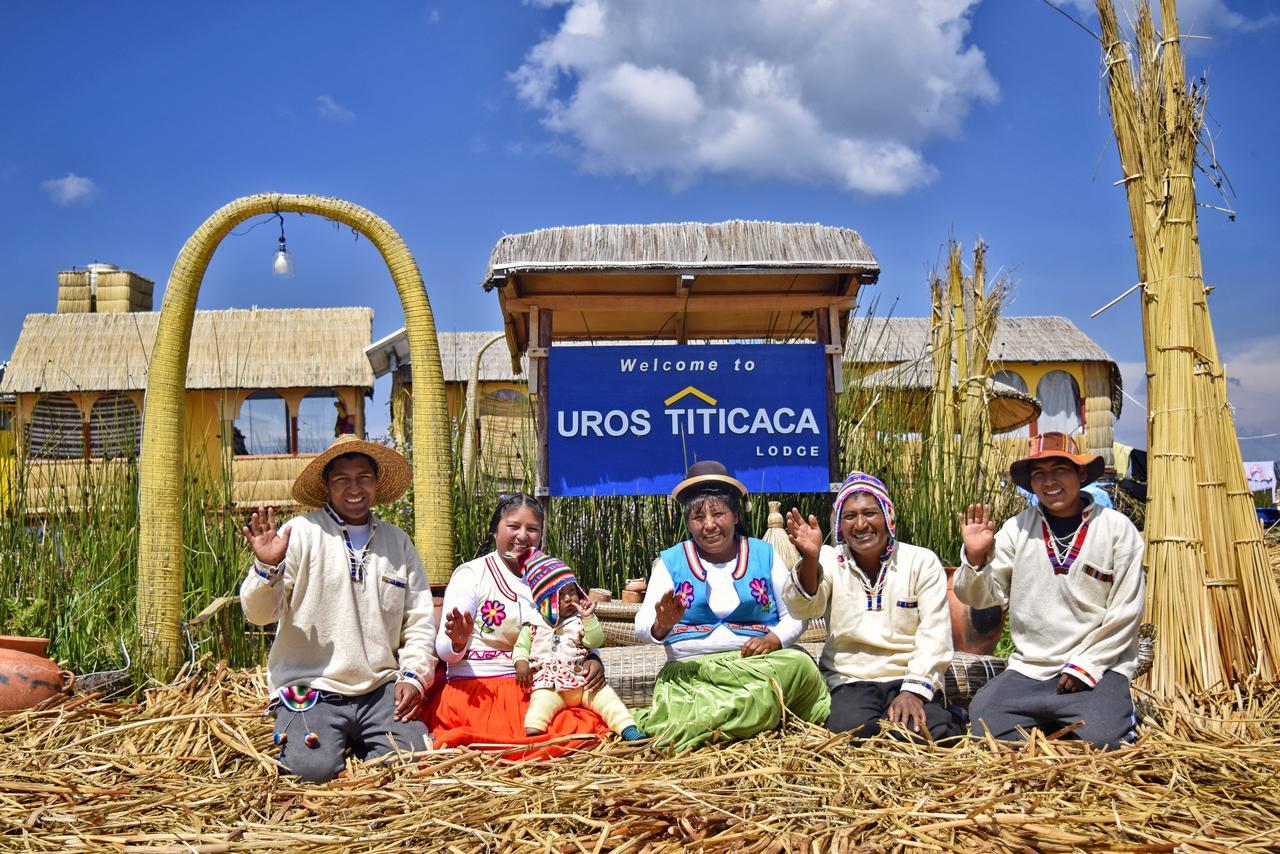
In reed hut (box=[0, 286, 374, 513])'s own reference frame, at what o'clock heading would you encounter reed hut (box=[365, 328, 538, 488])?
reed hut (box=[365, 328, 538, 488]) is roughly at 8 o'clock from reed hut (box=[0, 286, 374, 513]).

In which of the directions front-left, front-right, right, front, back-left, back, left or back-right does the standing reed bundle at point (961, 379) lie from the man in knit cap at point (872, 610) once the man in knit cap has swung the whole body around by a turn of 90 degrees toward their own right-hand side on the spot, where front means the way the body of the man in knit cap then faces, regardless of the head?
right

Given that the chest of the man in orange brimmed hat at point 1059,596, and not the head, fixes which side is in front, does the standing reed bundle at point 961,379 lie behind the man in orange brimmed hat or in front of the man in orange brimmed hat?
behind

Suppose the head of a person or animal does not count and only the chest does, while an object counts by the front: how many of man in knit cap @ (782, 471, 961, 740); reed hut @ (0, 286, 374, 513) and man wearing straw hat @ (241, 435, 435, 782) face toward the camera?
3

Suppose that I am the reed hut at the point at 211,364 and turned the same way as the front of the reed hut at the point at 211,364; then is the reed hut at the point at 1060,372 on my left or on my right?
on my left

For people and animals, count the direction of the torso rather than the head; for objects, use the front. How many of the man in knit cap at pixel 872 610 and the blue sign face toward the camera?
2

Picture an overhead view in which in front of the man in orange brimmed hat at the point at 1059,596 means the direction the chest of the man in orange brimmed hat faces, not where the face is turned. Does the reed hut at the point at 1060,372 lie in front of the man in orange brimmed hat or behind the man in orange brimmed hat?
behind

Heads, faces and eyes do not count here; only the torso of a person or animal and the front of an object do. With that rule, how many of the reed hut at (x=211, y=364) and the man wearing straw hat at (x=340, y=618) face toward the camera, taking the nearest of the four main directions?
2

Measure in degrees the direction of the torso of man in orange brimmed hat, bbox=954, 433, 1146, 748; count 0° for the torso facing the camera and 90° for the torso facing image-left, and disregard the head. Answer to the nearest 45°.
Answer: approximately 0°

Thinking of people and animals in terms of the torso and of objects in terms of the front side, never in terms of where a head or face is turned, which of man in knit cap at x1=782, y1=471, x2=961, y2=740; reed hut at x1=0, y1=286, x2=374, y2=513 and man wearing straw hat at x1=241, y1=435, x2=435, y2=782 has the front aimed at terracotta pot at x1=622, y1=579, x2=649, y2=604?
the reed hut
